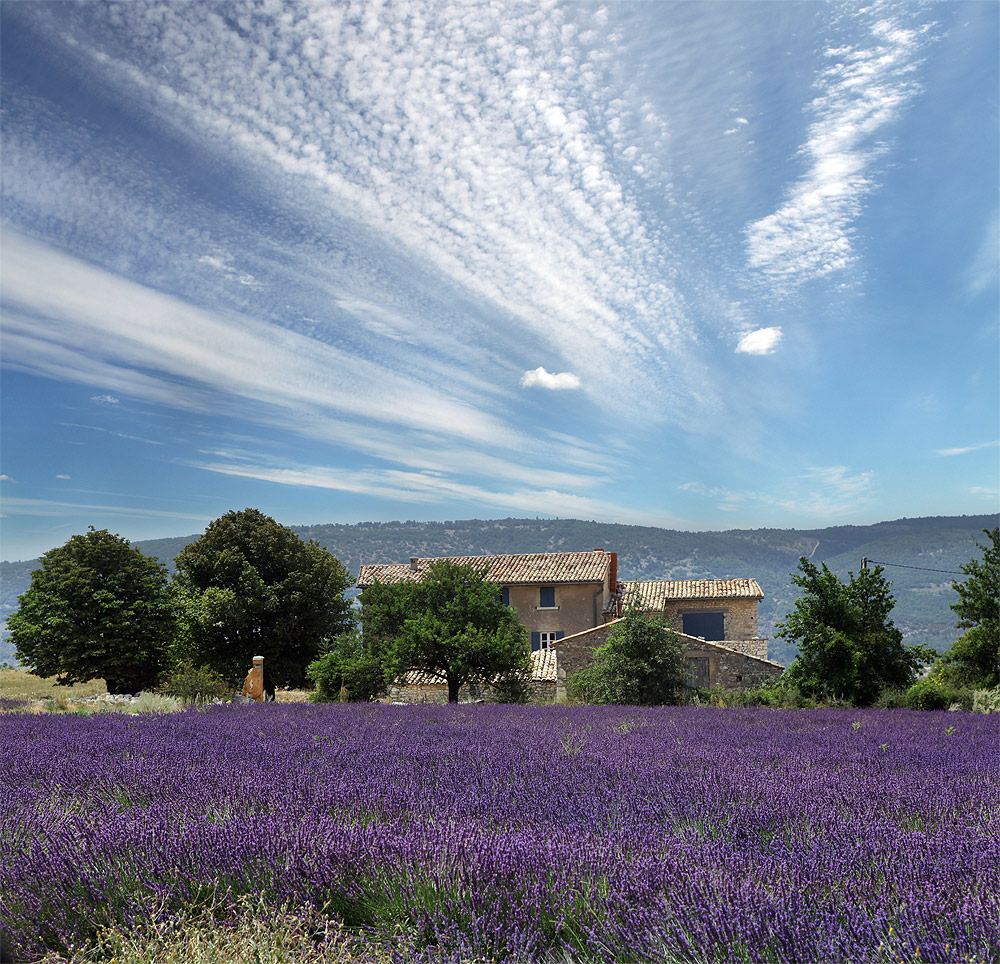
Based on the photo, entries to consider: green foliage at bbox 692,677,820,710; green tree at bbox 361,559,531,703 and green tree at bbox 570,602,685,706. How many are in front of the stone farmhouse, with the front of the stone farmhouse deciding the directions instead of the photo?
3

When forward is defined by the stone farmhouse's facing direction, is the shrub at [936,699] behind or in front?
in front

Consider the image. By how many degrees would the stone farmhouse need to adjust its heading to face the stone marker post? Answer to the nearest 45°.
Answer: approximately 45° to its right

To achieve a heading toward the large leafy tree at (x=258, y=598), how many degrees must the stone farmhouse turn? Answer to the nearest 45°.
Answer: approximately 45° to its right

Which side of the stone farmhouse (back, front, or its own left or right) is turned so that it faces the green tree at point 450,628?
front

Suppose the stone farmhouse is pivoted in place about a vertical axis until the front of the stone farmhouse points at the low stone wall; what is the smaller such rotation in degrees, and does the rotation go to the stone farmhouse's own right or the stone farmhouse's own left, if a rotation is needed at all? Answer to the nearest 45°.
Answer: approximately 45° to the stone farmhouse's own right

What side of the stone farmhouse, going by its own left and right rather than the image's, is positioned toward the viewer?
front

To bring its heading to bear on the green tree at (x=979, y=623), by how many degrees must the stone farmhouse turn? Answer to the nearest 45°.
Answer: approximately 45° to its left

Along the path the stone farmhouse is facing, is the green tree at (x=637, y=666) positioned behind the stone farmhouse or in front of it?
in front
